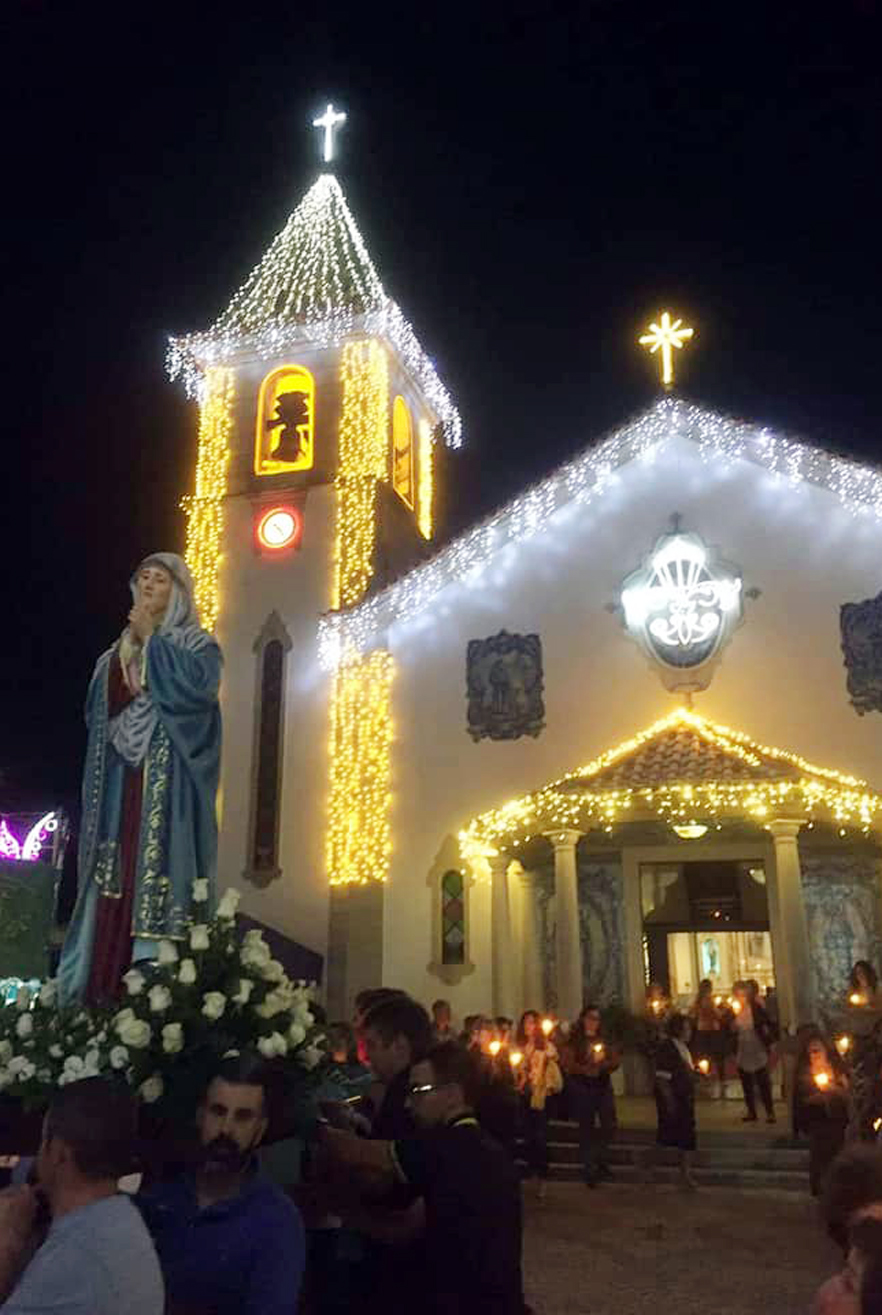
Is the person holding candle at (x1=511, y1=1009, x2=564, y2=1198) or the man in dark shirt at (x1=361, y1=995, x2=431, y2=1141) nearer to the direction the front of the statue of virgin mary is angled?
the man in dark shirt

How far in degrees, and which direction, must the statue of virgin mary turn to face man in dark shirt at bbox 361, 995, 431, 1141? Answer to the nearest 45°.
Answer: approximately 90° to its left

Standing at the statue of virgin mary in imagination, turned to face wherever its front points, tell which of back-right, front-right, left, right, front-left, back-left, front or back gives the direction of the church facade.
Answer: back

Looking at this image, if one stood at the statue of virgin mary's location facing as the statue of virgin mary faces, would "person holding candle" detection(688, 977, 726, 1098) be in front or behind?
behind

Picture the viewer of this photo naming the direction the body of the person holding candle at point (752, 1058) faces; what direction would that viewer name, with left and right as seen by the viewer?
facing the viewer and to the left of the viewer

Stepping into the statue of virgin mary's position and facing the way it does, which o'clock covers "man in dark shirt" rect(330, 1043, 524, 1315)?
The man in dark shirt is roughly at 10 o'clock from the statue of virgin mary.

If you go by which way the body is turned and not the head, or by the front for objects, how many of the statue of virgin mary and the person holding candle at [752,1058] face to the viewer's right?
0
